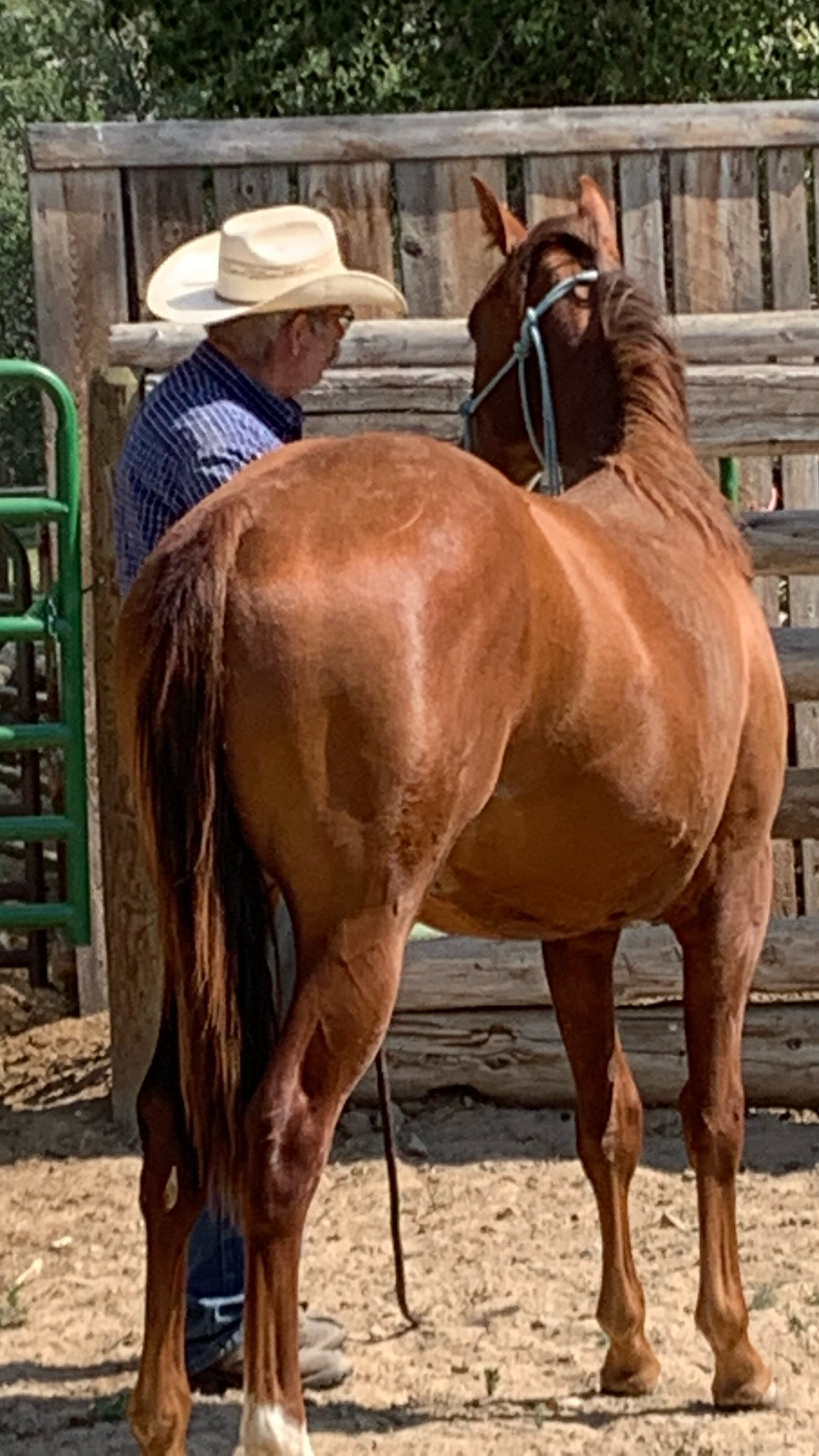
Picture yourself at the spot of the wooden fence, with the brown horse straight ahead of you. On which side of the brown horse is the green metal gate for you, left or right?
right

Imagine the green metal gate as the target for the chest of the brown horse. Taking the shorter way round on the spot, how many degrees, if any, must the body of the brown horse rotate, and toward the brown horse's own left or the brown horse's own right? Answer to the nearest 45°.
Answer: approximately 45° to the brown horse's own left

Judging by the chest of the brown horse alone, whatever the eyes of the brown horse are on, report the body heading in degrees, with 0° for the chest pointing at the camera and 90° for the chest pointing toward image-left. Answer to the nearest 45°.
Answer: approximately 225°

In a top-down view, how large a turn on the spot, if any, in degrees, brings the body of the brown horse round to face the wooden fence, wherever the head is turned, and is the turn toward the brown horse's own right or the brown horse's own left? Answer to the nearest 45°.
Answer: approximately 45° to the brown horse's own left

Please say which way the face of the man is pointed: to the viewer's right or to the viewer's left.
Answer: to the viewer's right
